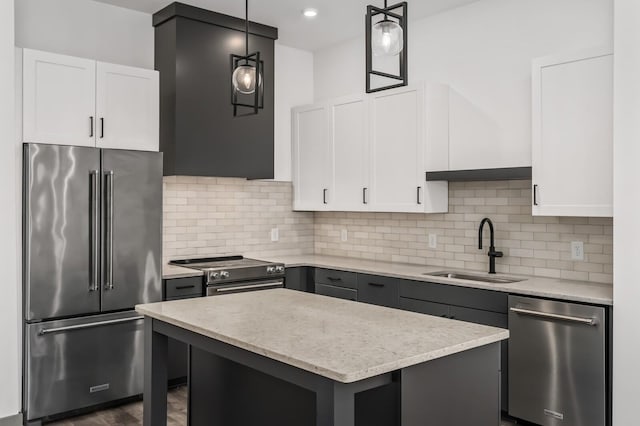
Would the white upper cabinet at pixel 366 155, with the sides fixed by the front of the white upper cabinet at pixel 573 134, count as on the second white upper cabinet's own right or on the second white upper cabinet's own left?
on the second white upper cabinet's own right

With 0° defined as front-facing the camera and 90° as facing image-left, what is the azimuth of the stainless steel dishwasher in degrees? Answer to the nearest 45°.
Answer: approximately 45°

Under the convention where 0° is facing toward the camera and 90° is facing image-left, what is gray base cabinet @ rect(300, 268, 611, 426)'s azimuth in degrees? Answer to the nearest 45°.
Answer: approximately 45°

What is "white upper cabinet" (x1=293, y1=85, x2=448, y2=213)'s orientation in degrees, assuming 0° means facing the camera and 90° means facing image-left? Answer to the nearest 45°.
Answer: approximately 45°

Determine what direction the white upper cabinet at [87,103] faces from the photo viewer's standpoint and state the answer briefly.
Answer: facing the viewer and to the right of the viewer
